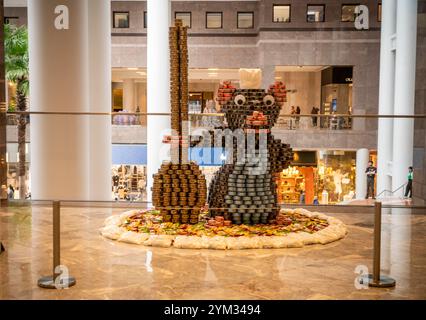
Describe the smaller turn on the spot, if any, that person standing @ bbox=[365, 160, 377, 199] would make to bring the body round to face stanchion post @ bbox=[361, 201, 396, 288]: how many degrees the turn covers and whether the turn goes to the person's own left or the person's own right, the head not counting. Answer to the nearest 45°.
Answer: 0° — they already face it

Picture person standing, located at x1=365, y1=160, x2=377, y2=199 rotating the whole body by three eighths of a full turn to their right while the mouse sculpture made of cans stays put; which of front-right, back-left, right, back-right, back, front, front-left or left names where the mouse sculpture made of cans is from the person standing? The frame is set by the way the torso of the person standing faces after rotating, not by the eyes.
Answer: back-left

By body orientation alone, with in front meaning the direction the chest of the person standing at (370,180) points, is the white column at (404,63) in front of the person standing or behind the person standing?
behind

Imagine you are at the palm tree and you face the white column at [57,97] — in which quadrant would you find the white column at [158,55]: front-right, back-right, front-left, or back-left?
front-left

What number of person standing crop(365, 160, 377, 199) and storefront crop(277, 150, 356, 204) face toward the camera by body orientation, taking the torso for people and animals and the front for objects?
2

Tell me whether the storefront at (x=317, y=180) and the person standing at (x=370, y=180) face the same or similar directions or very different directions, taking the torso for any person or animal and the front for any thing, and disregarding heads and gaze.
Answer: same or similar directions

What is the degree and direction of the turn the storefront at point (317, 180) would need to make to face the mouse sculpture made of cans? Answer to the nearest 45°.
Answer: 0° — it already faces it

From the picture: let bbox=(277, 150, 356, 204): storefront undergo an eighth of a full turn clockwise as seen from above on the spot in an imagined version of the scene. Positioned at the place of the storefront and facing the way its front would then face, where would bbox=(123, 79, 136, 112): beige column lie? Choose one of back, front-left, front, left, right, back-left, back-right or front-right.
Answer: right

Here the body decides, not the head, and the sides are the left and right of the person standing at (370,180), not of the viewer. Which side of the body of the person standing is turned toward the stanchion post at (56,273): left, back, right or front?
front

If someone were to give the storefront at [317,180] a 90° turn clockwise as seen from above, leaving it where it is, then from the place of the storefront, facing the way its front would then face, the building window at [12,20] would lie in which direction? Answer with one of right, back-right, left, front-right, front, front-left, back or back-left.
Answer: front-right

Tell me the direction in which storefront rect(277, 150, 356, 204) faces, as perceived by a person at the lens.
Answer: facing the viewer

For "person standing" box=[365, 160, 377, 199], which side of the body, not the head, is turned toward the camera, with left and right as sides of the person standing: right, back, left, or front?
front
